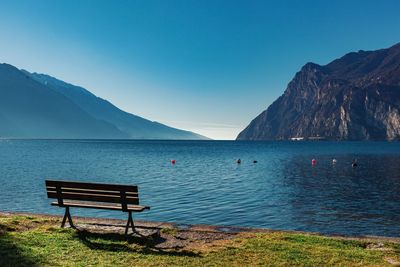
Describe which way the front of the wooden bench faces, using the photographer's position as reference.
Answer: facing away from the viewer and to the right of the viewer
